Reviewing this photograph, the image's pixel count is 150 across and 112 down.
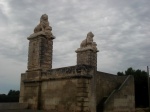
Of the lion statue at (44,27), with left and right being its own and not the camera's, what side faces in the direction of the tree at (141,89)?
left

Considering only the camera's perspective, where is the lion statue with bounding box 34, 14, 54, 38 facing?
facing the viewer and to the right of the viewer
